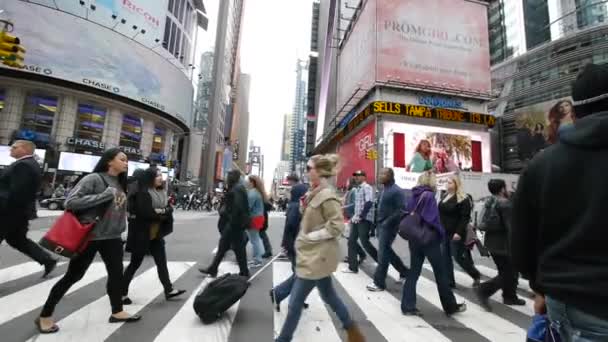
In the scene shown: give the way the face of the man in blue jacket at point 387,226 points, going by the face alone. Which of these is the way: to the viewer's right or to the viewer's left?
to the viewer's left

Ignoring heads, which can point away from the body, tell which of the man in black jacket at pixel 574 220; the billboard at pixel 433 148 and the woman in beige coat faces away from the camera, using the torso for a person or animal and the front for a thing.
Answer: the man in black jacket

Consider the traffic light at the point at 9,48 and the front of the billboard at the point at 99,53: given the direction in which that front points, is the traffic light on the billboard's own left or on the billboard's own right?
on the billboard's own right

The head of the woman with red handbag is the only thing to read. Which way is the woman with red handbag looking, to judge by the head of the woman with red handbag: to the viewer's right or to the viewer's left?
to the viewer's right

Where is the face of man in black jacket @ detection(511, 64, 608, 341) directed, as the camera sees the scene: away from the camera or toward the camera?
away from the camera
